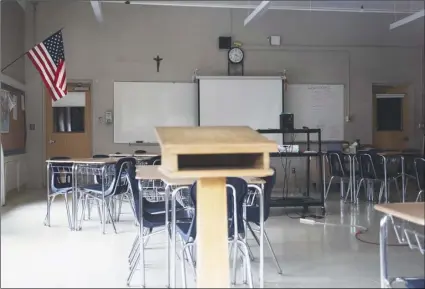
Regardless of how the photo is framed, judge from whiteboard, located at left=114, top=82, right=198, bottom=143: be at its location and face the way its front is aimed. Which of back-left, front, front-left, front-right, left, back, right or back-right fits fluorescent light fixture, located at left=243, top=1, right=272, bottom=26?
front-left

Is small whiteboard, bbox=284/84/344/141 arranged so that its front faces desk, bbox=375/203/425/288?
yes

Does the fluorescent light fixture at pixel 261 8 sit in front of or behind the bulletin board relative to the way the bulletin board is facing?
in front

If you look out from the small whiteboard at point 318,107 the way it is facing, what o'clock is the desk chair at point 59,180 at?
The desk chair is roughly at 1 o'clock from the small whiteboard.

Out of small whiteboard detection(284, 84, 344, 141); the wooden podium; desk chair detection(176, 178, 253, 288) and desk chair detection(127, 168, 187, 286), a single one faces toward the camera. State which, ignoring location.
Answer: the small whiteboard

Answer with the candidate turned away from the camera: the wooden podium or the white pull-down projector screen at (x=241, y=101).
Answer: the wooden podium

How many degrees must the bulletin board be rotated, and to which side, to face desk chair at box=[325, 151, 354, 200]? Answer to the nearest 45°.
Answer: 0° — it already faces it

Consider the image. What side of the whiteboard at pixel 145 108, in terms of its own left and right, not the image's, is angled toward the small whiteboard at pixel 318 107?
left

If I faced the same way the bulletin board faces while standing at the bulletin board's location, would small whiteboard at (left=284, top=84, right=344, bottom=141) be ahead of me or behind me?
ahead
